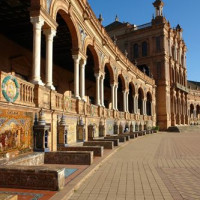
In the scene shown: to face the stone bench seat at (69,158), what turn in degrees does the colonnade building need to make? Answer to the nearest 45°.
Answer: approximately 45° to its right

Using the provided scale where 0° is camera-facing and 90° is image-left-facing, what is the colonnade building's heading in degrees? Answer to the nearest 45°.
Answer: approximately 315°

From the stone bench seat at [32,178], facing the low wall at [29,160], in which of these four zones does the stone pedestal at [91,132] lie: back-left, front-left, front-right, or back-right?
front-right

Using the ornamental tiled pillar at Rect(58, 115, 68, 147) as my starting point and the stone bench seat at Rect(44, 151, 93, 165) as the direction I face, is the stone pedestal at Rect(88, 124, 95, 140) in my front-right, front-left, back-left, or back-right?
back-left

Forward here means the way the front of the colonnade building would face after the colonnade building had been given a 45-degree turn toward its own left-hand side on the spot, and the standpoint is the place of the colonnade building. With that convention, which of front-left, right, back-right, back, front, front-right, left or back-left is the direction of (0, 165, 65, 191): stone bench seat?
right
